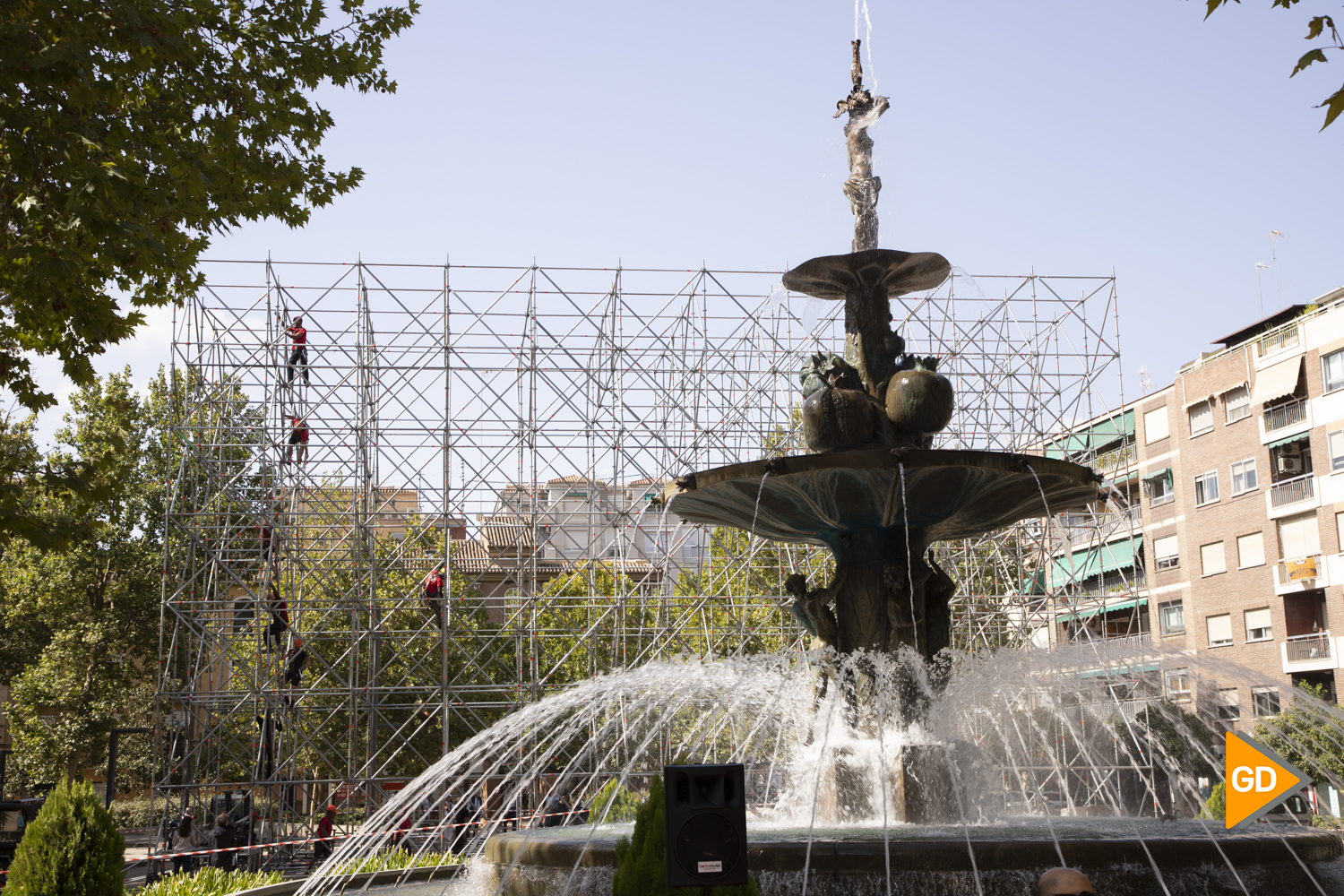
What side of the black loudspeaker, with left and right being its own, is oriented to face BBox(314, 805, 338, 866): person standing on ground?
back

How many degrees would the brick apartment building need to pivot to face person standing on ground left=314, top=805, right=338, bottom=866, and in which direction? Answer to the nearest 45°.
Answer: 0° — it already faces them

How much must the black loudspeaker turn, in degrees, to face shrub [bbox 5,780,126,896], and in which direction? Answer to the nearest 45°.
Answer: approximately 135° to its right

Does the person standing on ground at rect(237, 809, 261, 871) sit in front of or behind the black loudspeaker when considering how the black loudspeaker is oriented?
behind

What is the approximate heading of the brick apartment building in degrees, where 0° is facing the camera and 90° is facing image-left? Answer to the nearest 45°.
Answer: approximately 45°

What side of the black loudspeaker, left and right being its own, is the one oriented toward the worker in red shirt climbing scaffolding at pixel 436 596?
back

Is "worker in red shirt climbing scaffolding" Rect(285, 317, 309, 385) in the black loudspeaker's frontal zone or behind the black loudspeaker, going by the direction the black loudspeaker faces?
behind

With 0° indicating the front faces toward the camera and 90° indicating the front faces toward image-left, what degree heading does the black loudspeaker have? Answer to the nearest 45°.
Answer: approximately 0°

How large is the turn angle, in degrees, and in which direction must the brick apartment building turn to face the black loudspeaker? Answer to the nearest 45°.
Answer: approximately 45° to its left

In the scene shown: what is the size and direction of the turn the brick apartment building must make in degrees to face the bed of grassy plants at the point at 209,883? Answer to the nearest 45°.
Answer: approximately 45° to its left
